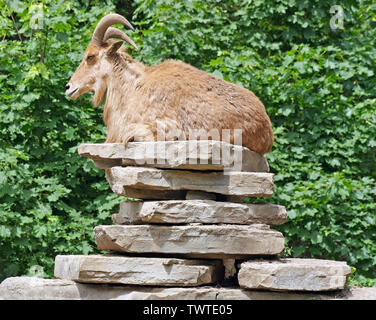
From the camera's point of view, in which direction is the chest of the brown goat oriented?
to the viewer's left
